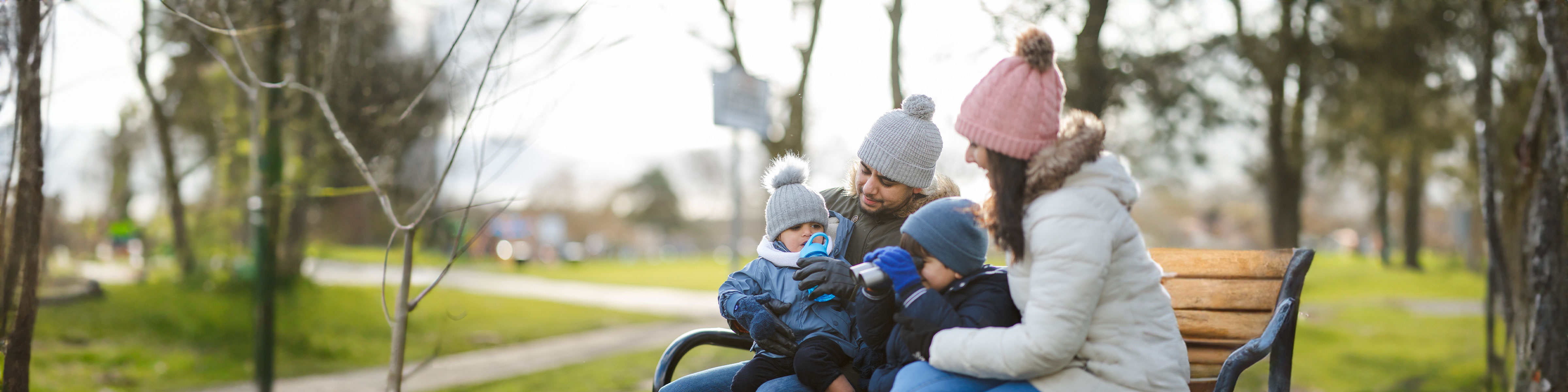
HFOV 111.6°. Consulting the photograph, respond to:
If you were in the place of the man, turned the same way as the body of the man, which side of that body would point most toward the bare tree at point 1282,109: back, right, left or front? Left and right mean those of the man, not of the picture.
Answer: back

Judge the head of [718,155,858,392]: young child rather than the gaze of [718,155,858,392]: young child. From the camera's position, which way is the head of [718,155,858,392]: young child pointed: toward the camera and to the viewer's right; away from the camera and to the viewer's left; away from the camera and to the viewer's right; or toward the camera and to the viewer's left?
toward the camera and to the viewer's right

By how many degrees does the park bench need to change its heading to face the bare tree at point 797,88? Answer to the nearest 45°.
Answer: approximately 90° to its right

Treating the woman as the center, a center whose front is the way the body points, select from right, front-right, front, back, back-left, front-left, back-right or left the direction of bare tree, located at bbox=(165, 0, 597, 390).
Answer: front

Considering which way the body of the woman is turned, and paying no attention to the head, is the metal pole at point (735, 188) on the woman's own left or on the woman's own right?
on the woman's own right

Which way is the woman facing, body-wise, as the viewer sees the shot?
to the viewer's left

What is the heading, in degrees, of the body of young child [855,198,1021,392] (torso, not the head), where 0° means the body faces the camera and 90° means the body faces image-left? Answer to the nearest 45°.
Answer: approximately 90°

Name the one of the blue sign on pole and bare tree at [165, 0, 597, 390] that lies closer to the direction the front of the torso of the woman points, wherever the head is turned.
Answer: the bare tree

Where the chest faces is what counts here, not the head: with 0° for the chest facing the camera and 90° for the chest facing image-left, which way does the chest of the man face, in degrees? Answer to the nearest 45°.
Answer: approximately 45°

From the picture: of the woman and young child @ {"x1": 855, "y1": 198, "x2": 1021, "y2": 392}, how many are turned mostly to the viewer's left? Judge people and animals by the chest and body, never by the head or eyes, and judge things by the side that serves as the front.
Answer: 2

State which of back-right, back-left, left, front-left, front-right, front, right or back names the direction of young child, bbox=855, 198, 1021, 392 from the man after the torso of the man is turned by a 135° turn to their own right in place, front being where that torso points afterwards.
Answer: back
